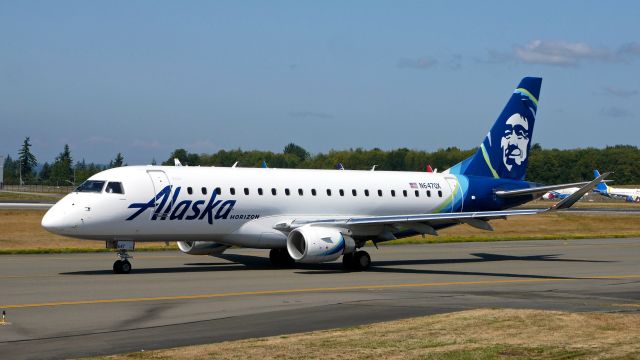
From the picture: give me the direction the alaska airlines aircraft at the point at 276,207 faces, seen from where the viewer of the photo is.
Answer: facing the viewer and to the left of the viewer
